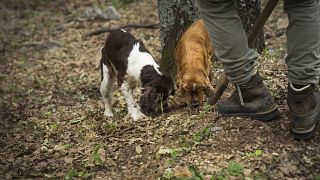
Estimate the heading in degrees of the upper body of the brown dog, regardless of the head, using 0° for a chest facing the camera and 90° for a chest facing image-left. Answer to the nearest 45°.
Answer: approximately 0°

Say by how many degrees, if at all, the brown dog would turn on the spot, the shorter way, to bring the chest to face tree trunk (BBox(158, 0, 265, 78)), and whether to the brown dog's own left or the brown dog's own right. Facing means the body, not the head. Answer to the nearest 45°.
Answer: approximately 180°

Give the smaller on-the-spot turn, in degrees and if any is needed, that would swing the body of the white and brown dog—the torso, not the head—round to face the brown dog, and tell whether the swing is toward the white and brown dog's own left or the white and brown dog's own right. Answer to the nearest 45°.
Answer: approximately 45° to the white and brown dog's own left

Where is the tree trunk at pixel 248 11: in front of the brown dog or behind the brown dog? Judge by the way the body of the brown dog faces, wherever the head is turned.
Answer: behind

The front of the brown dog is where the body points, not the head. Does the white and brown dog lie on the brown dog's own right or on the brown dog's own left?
on the brown dog's own right

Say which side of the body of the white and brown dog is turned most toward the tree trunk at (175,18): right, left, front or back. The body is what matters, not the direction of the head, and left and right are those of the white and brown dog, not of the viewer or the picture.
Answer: left

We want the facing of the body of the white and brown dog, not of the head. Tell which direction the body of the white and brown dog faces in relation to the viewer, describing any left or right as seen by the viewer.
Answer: facing the viewer and to the right of the viewer

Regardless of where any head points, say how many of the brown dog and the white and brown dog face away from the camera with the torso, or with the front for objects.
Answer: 0

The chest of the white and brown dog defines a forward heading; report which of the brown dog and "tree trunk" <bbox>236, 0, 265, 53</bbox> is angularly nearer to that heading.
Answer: the brown dog

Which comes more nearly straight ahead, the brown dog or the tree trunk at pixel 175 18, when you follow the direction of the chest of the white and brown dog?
the brown dog
